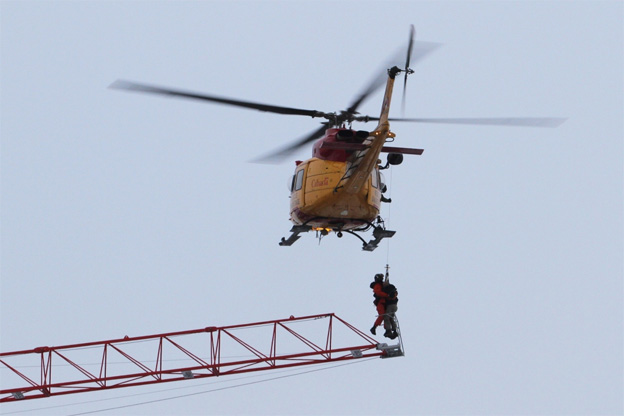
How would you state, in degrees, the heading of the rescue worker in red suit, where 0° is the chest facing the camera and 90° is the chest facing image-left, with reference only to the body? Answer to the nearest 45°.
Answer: approximately 270°
